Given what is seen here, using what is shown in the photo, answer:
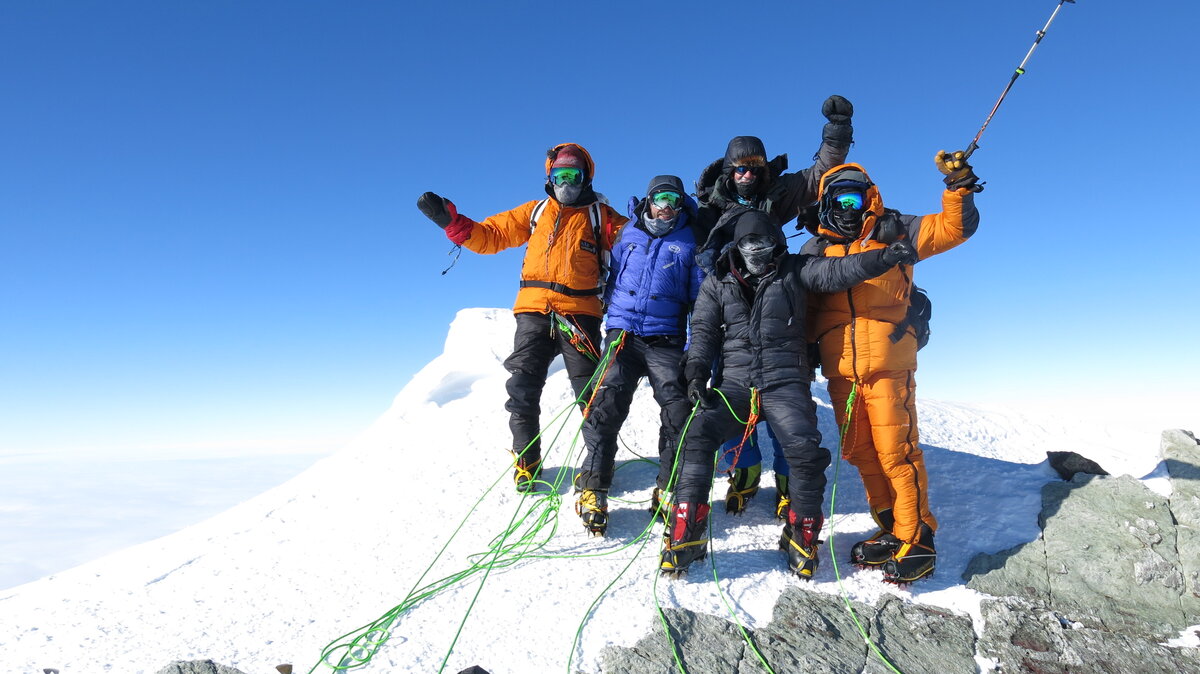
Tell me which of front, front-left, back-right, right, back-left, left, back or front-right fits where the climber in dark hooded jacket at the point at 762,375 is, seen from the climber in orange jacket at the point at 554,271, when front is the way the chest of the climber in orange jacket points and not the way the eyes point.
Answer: front-left

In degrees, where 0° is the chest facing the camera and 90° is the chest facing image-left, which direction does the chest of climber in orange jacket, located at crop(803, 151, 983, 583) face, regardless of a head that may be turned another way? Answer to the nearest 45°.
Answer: approximately 45°

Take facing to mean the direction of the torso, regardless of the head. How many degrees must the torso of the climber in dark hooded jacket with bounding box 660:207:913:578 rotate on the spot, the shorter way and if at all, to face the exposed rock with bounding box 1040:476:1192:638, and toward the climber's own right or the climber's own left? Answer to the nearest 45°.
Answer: approximately 135° to the climber's own left

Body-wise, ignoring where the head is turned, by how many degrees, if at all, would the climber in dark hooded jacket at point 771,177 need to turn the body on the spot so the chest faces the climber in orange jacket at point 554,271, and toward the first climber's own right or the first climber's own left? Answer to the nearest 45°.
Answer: approximately 90° to the first climber's own right

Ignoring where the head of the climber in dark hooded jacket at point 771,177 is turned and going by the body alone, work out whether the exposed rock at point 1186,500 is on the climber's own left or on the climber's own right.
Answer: on the climber's own left

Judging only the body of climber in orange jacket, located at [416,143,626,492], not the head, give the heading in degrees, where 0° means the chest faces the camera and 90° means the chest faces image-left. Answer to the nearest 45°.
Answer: approximately 0°

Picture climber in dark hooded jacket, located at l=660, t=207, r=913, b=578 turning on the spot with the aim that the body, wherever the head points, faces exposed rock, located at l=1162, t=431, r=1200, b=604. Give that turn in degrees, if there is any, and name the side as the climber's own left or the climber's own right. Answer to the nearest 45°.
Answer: approximately 135° to the climber's own left

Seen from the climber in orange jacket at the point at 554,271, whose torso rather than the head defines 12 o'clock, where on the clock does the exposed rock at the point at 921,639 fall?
The exposed rock is roughly at 10 o'clock from the climber in orange jacket.
